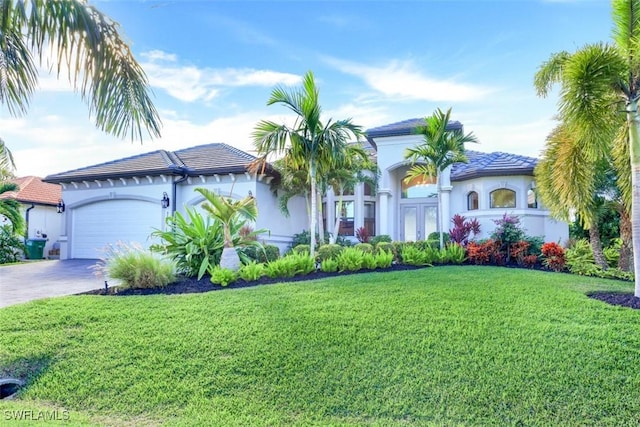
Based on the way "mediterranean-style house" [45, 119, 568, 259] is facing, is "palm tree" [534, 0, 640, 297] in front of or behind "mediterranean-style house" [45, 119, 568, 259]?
in front

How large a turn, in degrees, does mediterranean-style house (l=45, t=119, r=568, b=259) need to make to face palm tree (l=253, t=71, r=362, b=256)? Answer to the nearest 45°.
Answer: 0° — it already faces it

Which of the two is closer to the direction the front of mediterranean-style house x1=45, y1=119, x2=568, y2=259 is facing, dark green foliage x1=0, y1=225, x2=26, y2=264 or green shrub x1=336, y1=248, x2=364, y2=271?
the green shrub

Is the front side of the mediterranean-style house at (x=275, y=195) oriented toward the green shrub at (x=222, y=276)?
yes

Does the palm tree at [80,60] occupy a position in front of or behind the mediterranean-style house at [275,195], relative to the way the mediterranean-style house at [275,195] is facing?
in front

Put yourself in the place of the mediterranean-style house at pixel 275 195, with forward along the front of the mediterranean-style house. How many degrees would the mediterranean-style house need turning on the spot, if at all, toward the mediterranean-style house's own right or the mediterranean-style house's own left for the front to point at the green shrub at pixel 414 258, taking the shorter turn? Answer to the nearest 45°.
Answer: approximately 45° to the mediterranean-style house's own left

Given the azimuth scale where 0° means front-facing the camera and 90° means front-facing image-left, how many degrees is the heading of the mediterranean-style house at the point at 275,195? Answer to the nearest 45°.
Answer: approximately 0°

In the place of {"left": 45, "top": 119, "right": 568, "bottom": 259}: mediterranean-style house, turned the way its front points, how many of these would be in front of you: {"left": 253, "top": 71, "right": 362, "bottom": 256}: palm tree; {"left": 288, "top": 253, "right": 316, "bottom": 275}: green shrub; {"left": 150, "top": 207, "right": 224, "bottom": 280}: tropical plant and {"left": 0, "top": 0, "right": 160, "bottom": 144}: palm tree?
4

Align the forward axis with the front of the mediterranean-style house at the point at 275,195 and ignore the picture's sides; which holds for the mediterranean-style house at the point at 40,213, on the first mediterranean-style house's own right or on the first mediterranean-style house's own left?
on the first mediterranean-style house's own right

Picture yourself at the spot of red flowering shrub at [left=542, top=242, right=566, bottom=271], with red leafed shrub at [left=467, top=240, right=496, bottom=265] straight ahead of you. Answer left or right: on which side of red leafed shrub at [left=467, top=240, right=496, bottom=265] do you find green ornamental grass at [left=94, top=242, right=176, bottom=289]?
left

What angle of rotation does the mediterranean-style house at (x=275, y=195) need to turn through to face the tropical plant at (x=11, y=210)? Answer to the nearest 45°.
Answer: approximately 90° to its right
